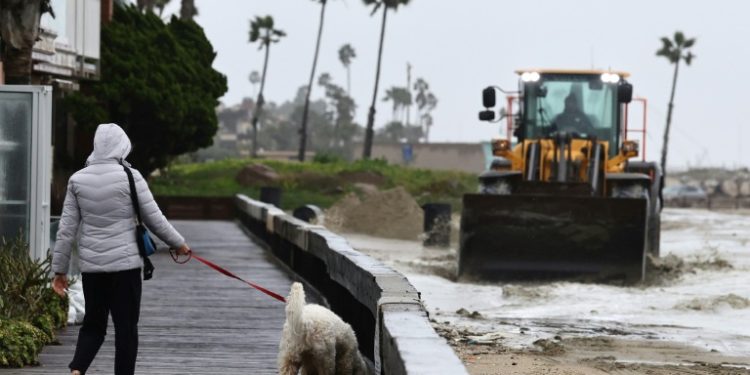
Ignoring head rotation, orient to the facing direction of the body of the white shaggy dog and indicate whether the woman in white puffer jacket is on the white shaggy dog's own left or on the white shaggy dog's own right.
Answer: on the white shaggy dog's own left

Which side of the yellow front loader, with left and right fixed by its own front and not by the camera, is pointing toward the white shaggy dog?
front

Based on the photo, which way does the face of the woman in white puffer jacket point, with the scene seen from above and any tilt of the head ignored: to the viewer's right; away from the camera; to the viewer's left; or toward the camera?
away from the camera

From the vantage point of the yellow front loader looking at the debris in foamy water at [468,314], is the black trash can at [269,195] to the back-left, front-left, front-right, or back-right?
back-right

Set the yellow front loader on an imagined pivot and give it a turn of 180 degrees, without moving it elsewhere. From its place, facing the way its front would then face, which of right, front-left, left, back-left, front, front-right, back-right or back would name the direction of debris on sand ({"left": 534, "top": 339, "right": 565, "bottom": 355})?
back

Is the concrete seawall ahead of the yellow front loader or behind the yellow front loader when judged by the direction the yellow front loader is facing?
ahead

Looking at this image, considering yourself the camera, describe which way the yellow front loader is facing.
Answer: facing the viewer

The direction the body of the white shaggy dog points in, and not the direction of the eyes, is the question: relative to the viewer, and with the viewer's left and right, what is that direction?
facing away from the viewer and to the right of the viewer

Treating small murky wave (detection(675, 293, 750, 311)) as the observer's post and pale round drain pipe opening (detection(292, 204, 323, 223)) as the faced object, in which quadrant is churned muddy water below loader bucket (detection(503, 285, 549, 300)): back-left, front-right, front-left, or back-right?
front-left

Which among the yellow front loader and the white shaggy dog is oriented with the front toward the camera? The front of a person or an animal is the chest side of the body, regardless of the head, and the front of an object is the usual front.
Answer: the yellow front loader
